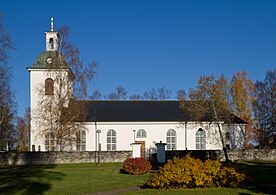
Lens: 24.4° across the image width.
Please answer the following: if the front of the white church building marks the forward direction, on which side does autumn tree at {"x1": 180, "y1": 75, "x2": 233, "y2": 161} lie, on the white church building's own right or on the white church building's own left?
on the white church building's own left

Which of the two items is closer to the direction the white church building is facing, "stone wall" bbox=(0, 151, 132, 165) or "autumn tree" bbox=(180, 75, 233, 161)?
the stone wall

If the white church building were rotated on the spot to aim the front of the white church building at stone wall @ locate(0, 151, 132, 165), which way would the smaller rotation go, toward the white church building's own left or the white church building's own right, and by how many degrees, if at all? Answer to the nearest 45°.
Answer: approximately 45° to the white church building's own right

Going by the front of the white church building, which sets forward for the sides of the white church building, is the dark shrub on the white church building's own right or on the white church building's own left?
on the white church building's own left
